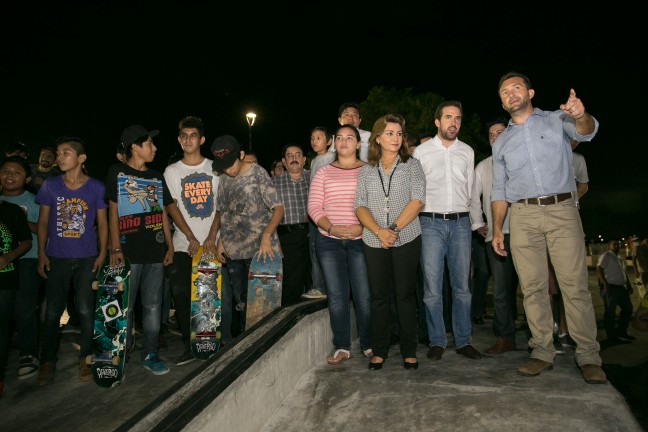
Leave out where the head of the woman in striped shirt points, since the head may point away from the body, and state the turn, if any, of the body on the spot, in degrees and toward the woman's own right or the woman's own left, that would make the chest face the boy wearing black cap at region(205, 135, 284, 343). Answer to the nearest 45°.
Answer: approximately 135° to the woman's own right

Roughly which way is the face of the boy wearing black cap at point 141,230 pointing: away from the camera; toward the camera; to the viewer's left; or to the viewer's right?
to the viewer's right

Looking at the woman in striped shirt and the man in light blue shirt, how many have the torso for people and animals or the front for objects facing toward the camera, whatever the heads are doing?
2

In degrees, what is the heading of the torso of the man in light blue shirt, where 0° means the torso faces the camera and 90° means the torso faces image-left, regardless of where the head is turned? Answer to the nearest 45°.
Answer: approximately 0°

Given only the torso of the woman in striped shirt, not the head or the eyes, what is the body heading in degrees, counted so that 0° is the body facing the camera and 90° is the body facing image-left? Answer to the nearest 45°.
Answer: approximately 0°

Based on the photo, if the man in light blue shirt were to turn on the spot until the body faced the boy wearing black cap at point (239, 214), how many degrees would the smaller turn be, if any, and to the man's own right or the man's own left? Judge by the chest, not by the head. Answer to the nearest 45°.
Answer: approximately 90° to the man's own right

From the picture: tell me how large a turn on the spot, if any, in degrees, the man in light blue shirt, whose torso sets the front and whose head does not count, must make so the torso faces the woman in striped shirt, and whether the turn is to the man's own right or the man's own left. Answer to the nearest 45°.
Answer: approximately 90° to the man's own right

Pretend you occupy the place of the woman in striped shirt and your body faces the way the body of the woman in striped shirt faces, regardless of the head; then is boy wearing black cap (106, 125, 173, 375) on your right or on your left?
on your right
